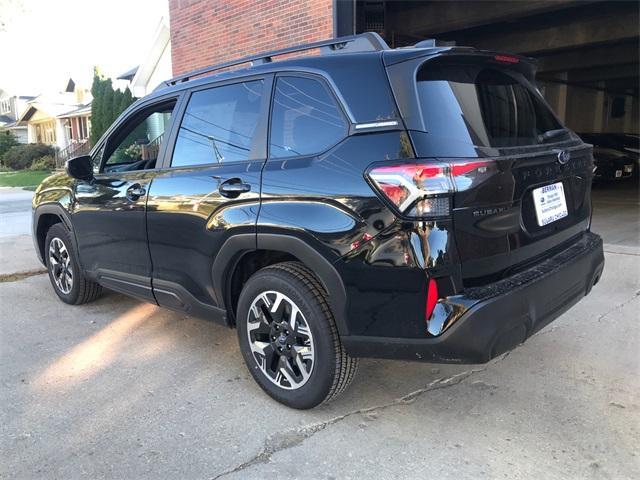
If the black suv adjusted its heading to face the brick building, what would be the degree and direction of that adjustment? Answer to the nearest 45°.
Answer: approximately 45° to its right

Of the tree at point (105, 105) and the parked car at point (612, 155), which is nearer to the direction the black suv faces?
the tree

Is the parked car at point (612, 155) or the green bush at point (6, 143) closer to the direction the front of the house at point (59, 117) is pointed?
the green bush

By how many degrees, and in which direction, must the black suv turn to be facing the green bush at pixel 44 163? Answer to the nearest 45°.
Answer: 0° — it already faces it

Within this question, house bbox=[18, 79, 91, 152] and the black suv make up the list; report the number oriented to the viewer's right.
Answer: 0

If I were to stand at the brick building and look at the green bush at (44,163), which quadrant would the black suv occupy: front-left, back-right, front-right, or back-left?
back-left

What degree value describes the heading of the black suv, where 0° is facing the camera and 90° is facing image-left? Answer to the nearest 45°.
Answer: approximately 135°

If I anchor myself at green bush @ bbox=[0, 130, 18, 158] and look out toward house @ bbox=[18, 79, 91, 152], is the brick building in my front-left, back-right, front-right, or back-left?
back-right

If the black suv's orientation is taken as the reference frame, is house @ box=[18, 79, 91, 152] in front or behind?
in front

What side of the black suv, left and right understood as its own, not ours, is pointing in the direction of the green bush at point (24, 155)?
front
